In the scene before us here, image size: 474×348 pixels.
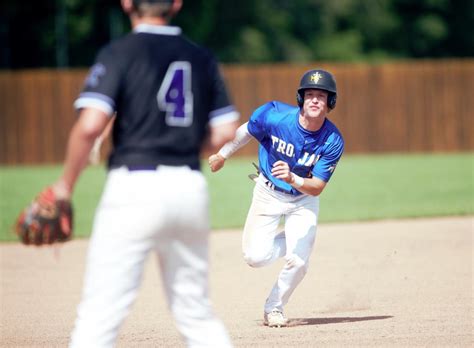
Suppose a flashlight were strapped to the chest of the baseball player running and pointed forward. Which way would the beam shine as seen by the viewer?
toward the camera

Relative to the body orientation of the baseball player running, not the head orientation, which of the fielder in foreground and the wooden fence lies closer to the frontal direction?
the fielder in foreground

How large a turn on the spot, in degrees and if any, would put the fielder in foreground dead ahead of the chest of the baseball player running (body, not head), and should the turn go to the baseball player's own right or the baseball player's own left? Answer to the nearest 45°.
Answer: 0° — they already face them

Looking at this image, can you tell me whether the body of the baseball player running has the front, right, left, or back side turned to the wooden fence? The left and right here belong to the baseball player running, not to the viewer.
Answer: back
